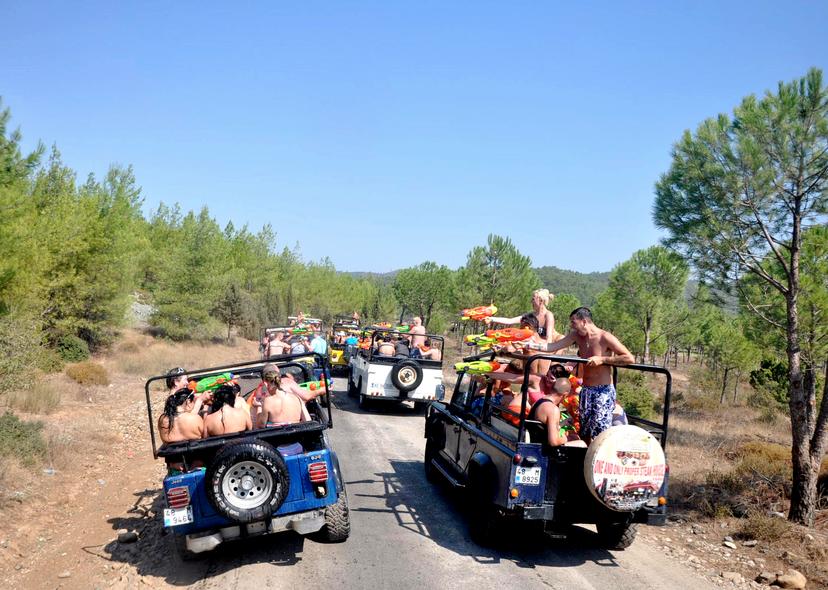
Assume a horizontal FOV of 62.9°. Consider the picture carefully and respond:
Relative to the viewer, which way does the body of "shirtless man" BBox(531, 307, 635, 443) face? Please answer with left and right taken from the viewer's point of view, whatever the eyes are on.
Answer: facing the viewer and to the left of the viewer

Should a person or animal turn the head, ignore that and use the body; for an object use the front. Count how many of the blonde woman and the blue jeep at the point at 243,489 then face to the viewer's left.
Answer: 1

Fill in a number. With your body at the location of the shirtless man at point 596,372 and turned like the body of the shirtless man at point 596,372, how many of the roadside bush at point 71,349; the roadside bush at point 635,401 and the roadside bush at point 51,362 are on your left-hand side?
0

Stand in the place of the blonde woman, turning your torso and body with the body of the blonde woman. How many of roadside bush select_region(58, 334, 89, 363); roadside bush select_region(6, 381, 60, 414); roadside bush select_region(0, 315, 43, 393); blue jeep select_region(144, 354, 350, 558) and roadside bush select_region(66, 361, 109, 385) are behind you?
0

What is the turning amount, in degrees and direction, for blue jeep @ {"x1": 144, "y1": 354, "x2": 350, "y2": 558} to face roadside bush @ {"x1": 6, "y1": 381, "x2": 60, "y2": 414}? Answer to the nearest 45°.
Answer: approximately 45° to its left

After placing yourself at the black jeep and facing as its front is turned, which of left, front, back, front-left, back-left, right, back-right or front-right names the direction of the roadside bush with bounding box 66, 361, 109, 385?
front

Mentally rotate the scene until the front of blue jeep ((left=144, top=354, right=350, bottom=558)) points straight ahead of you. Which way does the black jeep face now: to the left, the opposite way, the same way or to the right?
the same way

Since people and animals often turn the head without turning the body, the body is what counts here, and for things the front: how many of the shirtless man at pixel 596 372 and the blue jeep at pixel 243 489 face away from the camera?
1

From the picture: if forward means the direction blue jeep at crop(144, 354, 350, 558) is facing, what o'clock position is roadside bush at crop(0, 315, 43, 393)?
The roadside bush is roughly at 11 o'clock from the blue jeep.

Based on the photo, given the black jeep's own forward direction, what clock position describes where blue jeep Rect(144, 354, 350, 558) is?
The blue jeep is roughly at 10 o'clock from the black jeep.

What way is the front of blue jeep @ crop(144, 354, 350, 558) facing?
away from the camera

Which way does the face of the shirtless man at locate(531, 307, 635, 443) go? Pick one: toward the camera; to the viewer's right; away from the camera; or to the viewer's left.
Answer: to the viewer's left

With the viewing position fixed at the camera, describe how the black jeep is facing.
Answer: facing away from the viewer and to the left of the viewer

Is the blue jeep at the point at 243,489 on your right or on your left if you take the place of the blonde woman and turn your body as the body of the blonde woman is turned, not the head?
on your left

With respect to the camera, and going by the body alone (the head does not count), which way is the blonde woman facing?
to the viewer's left

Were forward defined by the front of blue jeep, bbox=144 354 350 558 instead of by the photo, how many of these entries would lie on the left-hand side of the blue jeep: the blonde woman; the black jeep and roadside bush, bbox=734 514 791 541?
0

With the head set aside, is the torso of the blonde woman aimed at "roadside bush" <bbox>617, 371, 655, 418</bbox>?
no

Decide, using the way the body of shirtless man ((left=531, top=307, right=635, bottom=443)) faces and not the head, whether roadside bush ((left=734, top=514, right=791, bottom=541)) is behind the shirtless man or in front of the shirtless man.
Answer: behind
